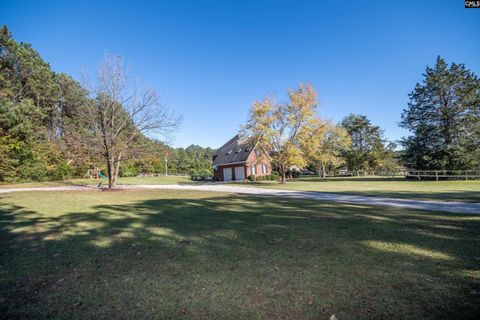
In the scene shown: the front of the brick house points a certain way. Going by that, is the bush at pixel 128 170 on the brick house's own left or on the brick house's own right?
on the brick house's own right

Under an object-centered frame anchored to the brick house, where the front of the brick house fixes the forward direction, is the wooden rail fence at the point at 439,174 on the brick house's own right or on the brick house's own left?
on the brick house's own left

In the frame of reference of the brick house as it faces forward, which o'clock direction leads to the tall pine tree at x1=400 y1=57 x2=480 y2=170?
The tall pine tree is roughly at 8 o'clock from the brick house.

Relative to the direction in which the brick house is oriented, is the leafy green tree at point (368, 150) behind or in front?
behind

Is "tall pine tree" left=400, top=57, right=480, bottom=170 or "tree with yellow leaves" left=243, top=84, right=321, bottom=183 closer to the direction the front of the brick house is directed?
the tree with yellow leaves

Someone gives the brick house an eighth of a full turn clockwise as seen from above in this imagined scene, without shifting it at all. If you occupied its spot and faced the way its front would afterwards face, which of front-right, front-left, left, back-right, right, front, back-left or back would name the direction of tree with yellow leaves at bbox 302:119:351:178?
back

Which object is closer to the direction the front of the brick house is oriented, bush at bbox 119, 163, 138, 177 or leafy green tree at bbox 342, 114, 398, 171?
the bush

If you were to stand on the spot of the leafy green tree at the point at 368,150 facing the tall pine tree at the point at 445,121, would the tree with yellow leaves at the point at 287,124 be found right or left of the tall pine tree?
right

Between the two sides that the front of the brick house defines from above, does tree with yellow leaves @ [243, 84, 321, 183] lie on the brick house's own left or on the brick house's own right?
on the brick house's own left

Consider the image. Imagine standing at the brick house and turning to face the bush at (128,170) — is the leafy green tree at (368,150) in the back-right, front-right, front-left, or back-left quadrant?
back-right

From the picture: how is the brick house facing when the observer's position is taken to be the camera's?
facing the viewer and to the left of the viewer

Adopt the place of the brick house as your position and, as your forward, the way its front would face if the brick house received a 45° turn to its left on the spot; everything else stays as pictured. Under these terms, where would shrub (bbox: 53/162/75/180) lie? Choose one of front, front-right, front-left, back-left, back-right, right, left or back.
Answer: right
